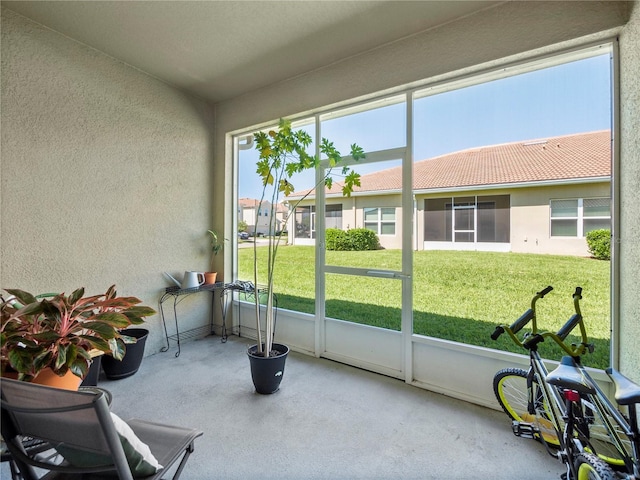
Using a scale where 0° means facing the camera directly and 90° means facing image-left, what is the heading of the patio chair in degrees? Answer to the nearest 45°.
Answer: approximately 225°

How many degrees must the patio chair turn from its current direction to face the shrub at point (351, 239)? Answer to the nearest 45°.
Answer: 0° — it already faces it

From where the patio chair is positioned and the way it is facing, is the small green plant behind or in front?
in front

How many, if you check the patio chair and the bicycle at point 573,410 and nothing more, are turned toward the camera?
0

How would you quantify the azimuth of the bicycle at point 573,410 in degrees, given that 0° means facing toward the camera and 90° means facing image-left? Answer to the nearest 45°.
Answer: approximately 135°

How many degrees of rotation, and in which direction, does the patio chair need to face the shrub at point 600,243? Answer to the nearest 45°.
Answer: approximately 45° to its right
